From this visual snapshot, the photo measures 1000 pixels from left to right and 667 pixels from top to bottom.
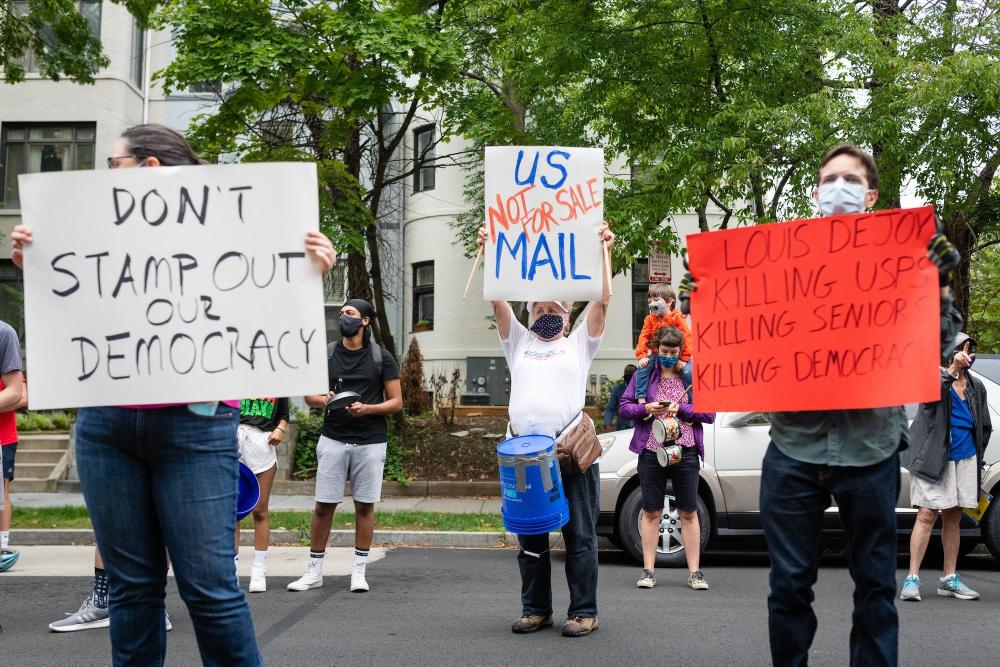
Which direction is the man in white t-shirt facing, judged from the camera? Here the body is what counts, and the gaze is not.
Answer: toward the camera

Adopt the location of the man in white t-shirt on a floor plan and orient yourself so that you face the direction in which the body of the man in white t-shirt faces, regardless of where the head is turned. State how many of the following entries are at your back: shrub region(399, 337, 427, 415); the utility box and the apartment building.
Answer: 3

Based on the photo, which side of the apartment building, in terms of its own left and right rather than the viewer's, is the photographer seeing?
front

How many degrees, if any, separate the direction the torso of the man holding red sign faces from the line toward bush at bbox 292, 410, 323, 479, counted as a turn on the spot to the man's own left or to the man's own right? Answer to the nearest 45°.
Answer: approximately 135° to the man's own right

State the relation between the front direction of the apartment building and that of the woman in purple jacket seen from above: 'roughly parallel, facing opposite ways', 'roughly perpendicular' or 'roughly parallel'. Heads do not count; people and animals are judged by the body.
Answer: roughly parallel

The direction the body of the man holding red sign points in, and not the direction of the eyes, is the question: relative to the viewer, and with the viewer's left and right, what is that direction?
facing the viewer

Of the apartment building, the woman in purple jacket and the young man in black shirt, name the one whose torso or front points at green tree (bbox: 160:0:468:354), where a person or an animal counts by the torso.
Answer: the apartment building

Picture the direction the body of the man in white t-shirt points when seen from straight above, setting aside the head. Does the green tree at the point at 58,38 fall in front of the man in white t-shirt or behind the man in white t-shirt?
behind

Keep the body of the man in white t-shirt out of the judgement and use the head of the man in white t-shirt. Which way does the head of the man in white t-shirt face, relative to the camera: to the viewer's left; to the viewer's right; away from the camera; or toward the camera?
toward the camera

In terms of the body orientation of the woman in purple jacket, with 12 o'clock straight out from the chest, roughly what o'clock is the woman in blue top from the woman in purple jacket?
The woman in blue top is roughly at 9 o'clock from the woman in purple jacket.

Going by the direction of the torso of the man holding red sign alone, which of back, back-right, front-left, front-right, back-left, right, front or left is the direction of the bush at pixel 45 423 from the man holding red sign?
back-right

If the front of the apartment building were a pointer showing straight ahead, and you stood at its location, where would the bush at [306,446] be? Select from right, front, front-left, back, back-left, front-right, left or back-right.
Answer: front

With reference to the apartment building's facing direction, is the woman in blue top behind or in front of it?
in front

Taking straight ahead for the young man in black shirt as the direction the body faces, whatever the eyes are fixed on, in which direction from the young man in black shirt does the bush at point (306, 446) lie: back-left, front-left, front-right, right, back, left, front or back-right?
back-right

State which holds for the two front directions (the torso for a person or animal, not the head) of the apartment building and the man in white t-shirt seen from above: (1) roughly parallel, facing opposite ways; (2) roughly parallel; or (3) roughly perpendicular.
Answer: roughly parallel

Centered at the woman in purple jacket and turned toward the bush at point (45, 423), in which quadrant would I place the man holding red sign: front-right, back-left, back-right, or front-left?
back-left

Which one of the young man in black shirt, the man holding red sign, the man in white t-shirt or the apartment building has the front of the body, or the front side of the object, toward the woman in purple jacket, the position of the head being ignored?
the apartment building

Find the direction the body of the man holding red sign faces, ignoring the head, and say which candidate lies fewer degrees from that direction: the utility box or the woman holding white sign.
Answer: the woman holding white sign

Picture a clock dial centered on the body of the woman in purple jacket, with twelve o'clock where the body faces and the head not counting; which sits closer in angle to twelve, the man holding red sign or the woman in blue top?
the man holding red sign

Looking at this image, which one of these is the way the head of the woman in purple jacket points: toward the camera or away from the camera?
toward the camera
